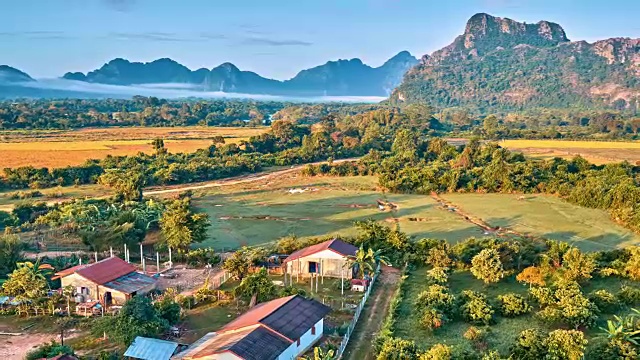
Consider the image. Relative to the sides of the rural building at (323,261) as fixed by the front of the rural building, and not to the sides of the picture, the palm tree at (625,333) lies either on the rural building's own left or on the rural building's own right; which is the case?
on the rural building's own left

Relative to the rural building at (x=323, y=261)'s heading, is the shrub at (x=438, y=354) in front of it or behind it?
in front

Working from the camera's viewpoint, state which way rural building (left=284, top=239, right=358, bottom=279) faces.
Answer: facing the viewer

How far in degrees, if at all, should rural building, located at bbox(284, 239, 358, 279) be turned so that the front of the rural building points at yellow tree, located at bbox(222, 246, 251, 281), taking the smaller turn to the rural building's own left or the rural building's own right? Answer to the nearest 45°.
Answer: approximately 90° to the rural building's own right

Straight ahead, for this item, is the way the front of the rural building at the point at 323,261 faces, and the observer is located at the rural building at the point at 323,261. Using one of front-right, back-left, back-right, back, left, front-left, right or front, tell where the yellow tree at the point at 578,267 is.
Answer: left

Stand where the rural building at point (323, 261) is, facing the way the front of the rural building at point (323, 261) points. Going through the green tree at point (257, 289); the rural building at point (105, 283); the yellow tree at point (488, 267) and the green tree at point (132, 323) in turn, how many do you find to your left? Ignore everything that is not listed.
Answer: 1

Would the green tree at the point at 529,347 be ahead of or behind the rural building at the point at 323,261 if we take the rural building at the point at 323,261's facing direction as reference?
ahead

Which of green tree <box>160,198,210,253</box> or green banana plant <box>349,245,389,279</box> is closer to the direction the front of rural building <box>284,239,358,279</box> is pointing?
the green banana plant

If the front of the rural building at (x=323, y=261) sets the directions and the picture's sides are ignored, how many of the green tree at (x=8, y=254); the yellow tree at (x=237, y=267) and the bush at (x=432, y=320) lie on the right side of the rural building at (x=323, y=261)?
2

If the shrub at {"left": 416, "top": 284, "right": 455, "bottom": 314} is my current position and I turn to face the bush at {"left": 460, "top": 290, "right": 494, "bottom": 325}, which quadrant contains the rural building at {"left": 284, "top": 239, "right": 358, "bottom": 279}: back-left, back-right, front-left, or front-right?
back-left

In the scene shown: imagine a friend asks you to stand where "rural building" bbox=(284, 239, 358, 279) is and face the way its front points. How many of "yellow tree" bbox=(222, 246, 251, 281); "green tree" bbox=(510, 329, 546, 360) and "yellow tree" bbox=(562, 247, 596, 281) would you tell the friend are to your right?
1

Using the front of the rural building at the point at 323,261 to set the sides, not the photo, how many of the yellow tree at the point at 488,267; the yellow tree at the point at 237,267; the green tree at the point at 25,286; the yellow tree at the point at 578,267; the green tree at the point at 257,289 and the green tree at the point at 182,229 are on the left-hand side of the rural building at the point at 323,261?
2

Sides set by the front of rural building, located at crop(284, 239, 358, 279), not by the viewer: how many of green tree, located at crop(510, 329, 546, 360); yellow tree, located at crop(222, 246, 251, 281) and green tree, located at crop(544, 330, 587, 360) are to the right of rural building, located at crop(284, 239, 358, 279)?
1

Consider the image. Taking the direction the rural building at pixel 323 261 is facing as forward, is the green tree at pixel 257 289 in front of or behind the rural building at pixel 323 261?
in front

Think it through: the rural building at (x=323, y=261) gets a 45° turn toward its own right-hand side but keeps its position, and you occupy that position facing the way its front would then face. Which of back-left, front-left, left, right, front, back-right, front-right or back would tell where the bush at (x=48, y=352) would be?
front

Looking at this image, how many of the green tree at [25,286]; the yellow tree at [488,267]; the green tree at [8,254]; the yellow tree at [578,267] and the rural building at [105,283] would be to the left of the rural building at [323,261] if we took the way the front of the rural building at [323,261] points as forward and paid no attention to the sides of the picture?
2

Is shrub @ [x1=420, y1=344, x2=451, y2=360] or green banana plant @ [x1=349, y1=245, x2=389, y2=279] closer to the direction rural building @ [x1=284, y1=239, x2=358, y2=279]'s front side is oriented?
the shrub
